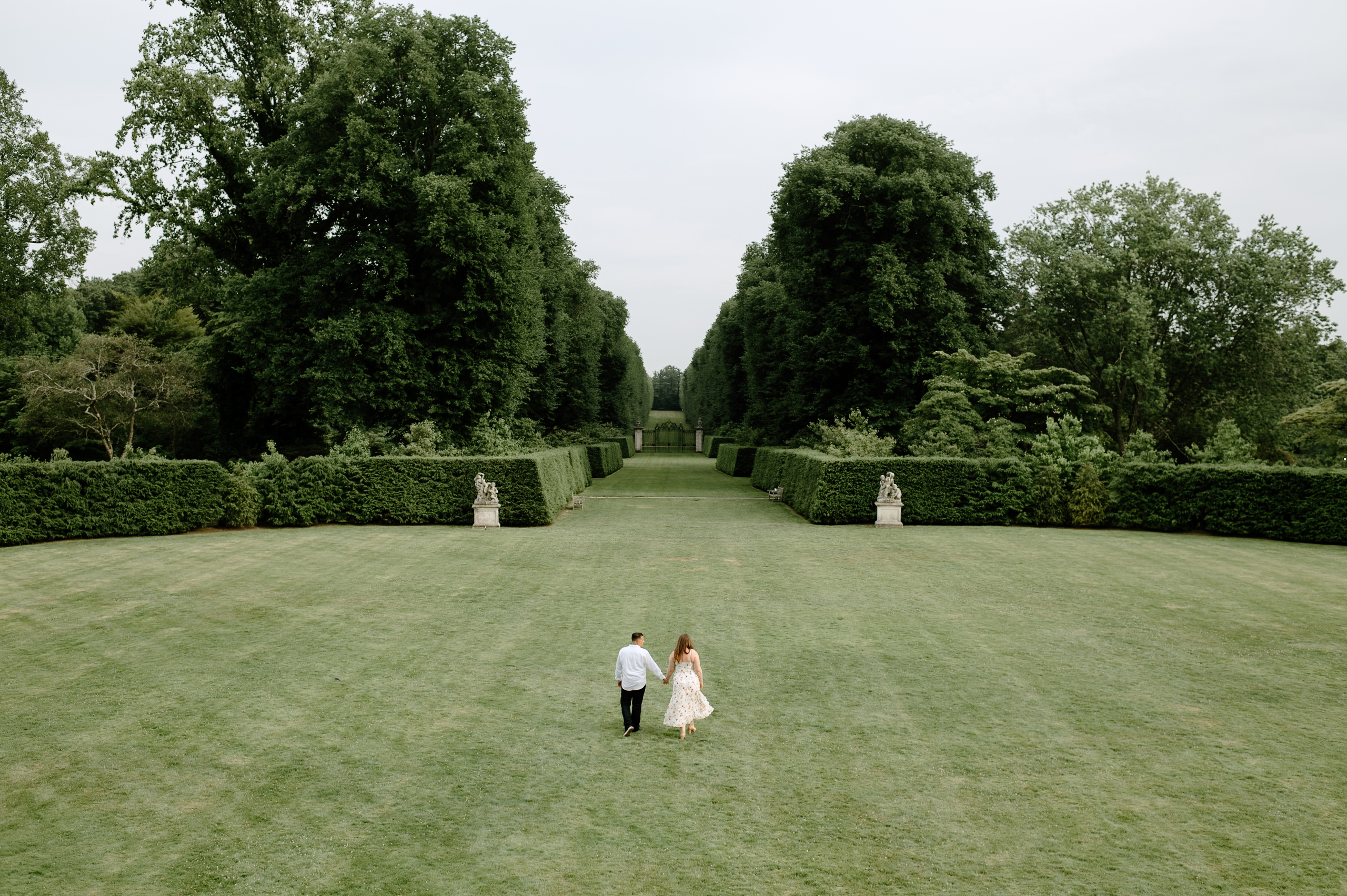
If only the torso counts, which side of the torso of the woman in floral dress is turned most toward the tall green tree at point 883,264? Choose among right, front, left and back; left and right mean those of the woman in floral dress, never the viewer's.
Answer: front

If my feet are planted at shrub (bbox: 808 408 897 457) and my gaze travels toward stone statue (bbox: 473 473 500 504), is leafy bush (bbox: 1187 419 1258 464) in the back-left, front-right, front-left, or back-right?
back-left

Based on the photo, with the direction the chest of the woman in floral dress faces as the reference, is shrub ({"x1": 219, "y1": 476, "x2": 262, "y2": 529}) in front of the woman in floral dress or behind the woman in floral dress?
in front

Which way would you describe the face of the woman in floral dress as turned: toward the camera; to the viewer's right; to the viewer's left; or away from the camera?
away from the camera

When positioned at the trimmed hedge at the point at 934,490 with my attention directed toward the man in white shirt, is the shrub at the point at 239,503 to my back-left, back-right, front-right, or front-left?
front-right

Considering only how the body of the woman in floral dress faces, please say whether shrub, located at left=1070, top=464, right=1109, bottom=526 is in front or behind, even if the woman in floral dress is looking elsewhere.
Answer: in front

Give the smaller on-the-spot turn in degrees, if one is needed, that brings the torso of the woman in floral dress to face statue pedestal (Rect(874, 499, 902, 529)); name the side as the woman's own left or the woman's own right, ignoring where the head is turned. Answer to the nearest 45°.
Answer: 0° — they already face it

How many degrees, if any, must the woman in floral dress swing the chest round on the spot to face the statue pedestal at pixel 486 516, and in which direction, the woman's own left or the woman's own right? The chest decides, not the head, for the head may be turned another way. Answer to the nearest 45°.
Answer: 0° — they already face it

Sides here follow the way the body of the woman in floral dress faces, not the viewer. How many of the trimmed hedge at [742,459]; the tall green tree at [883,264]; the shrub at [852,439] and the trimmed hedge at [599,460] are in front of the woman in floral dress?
4

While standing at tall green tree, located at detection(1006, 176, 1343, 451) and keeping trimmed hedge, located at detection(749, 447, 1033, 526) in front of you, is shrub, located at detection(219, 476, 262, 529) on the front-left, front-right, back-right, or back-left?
front-right

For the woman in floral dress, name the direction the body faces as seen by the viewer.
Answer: away from the camera

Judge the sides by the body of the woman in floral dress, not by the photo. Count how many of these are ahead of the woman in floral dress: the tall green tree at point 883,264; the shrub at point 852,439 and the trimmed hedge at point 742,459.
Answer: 3

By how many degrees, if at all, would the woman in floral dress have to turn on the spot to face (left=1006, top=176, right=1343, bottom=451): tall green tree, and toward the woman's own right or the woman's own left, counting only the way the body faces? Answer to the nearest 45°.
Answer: approximately 45° to the woman's own right
